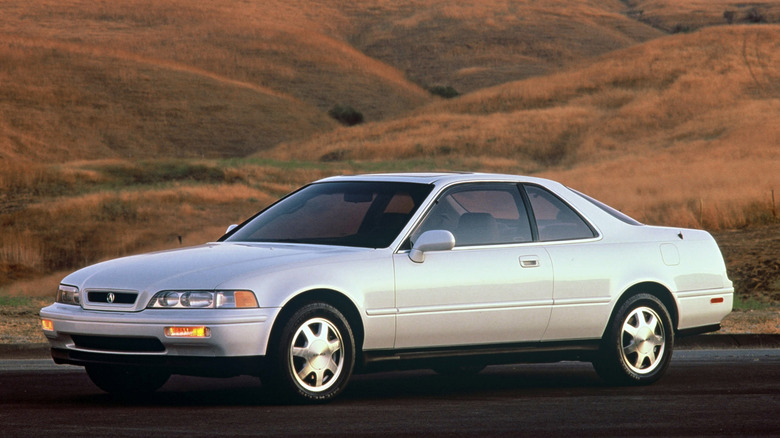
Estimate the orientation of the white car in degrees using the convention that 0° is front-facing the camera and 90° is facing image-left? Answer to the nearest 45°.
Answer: approximately 45°
